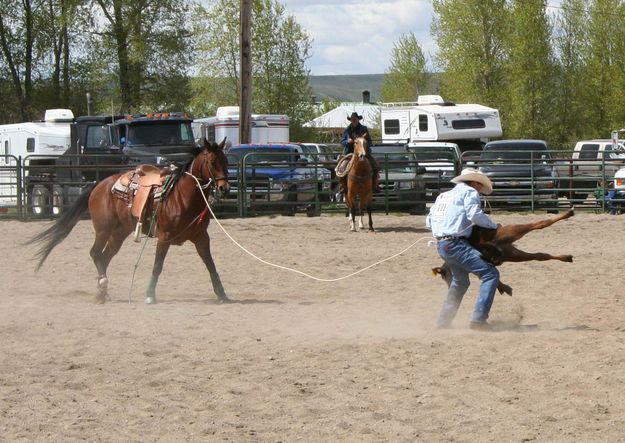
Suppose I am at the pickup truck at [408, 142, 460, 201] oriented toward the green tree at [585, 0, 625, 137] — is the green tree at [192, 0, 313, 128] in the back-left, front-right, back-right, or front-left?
front-left

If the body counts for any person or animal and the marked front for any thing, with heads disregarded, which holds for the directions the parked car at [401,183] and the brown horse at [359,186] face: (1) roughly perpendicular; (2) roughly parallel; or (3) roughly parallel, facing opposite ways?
roughly parallel

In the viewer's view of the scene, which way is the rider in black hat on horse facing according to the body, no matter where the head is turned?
toward the camera

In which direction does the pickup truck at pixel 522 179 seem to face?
toward the camera

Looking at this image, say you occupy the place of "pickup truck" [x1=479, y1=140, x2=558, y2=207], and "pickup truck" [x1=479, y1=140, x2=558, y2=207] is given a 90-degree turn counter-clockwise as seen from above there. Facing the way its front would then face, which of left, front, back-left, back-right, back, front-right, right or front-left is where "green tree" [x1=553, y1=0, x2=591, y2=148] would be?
left

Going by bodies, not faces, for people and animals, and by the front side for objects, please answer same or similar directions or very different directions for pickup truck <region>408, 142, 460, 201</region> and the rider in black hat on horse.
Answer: same or similar directions

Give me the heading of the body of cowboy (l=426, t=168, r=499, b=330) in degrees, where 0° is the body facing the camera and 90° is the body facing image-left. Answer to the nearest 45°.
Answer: approximately 225°

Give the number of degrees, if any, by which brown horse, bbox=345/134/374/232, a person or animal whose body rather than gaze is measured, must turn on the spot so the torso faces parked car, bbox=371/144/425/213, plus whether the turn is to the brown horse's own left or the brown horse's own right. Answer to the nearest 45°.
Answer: approximately 180°

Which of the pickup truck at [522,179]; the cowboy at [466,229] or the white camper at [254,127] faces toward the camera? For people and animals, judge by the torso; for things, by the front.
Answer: the pickup truck

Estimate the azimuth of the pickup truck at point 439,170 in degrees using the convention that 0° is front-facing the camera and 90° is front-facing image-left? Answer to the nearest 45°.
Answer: approximately 0°

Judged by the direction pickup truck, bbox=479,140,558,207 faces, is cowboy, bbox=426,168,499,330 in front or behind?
in front

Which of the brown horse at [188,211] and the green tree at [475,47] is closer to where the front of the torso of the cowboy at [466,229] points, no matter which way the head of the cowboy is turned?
the green tree

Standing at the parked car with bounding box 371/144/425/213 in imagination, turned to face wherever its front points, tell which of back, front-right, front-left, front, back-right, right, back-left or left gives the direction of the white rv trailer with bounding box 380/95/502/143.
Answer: back

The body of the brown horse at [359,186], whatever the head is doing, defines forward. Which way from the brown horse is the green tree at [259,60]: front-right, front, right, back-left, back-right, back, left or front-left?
back

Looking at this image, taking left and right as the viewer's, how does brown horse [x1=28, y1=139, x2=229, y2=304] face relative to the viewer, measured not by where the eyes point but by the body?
facing the viewer and to the right of the viewer
